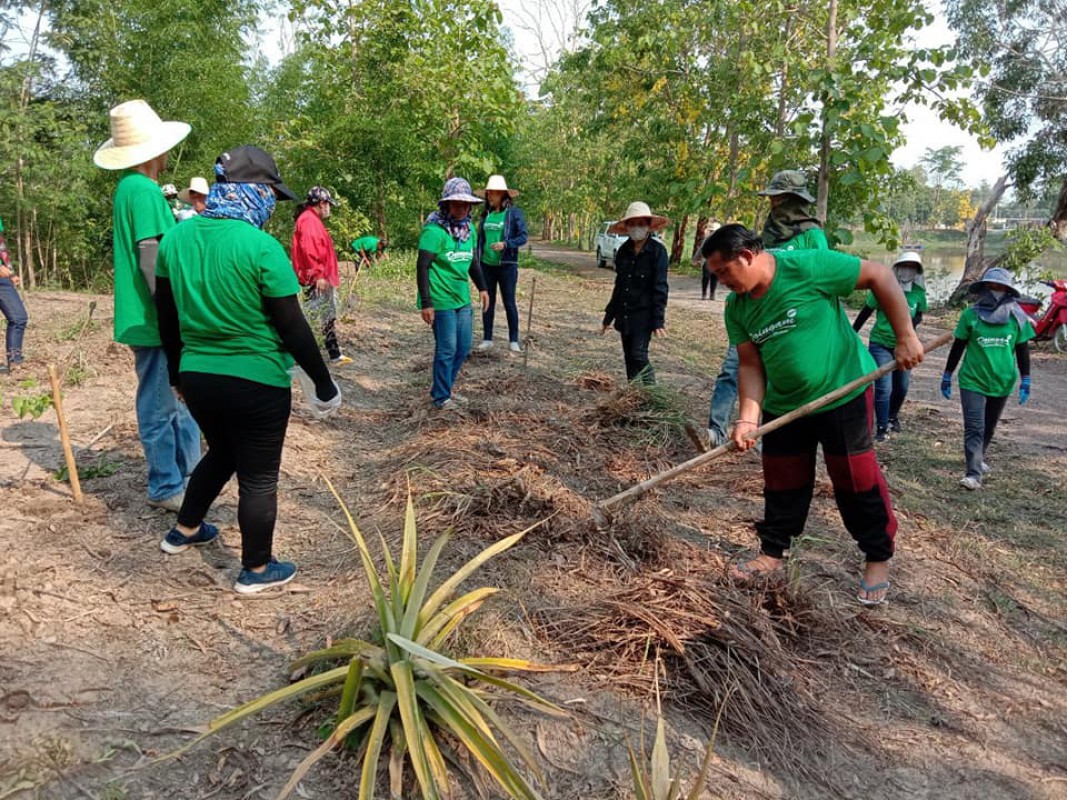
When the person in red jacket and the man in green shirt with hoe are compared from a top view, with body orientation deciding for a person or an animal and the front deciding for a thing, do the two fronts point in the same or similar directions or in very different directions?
very different directions

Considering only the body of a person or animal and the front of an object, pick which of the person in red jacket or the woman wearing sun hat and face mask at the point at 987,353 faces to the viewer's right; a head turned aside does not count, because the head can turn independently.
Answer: the person in red jacket

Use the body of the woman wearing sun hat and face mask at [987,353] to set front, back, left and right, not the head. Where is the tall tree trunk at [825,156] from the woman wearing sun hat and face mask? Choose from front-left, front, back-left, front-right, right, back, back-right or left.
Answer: back-right

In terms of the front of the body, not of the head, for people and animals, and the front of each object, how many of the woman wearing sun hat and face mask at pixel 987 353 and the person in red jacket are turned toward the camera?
1

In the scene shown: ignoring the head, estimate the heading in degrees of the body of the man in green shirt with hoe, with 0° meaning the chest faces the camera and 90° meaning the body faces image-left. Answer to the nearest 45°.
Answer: approximately 45°

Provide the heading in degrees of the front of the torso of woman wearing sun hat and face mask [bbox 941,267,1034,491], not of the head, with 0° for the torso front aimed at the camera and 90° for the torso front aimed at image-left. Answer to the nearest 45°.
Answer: approximately 0°

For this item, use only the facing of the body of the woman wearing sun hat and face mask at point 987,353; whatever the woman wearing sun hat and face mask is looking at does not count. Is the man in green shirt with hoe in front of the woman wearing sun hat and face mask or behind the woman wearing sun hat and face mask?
in front

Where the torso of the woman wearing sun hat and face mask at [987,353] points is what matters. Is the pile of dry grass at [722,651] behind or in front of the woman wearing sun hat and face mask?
in front
